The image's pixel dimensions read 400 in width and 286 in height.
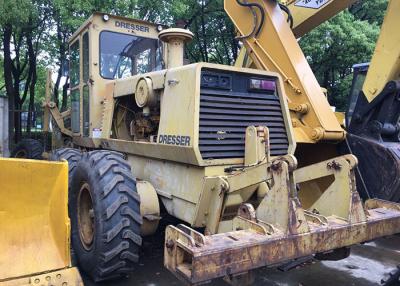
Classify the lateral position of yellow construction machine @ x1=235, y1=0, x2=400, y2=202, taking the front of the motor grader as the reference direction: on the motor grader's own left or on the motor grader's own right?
on the motor grader's own right

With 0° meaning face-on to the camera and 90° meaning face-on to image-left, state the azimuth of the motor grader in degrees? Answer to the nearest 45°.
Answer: approximately 135°
